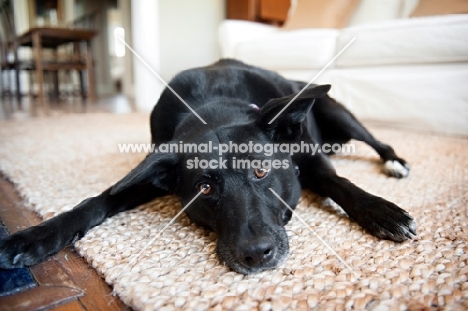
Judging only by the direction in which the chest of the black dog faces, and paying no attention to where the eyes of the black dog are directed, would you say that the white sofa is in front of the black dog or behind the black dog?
behind

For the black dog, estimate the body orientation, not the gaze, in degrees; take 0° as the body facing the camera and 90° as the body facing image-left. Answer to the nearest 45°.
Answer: approximately 0°
